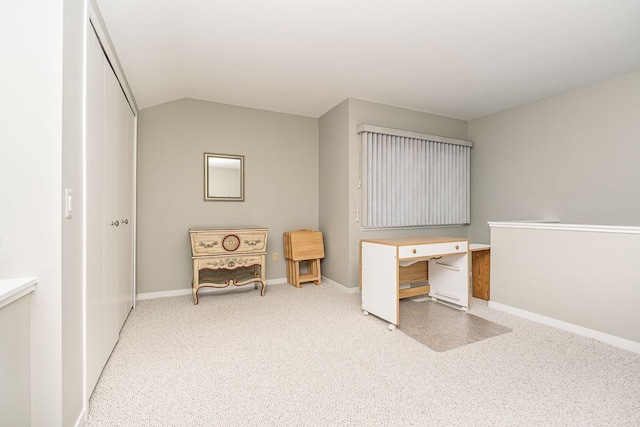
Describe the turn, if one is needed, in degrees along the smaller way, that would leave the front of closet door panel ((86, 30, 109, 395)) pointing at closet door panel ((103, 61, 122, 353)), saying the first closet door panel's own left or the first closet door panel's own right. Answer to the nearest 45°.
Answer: approximately 90° to the first closet door panel's own left

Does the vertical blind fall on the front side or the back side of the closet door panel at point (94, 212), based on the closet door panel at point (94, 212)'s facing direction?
on the front side

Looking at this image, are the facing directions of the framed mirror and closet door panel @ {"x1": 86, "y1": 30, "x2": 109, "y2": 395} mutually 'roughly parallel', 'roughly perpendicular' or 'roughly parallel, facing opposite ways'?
roughly perpendicular

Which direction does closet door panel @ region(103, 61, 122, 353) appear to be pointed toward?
to the viewer's right

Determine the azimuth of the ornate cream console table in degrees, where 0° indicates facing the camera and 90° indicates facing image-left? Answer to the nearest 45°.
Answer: approximately 0°

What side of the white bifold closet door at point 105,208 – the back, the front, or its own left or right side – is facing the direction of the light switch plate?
right

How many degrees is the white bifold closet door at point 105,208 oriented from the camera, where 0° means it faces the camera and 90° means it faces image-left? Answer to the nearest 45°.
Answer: approximately 270°

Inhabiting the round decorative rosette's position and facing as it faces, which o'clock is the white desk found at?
The white desk is roughly at 10 o'clock from the round decorative rosette.

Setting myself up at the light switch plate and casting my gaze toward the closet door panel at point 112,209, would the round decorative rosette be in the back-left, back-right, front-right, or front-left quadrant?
front-right

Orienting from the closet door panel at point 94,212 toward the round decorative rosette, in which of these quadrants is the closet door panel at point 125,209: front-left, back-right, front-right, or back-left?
front-left

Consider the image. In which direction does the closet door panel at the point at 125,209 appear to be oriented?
to the viewer's right

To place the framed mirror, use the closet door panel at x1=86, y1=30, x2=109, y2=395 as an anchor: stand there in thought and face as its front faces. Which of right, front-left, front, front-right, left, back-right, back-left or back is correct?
front-left

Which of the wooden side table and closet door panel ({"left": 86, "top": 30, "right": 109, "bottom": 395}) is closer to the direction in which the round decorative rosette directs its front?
the closet door panel

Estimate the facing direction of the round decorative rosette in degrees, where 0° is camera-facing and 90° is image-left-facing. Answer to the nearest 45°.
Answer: approximately 0°

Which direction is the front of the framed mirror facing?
toward the camera

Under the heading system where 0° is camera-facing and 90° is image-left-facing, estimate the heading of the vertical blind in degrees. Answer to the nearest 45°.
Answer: approximately 315°

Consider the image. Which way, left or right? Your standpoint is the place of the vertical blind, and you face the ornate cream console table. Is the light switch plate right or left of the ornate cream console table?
left

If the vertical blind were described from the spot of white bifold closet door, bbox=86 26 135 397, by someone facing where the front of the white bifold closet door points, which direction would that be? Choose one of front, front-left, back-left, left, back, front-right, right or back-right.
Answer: front

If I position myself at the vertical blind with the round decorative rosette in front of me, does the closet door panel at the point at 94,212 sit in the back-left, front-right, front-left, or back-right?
front-left

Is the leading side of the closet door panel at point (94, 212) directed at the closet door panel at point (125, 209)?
no

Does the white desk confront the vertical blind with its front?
no
